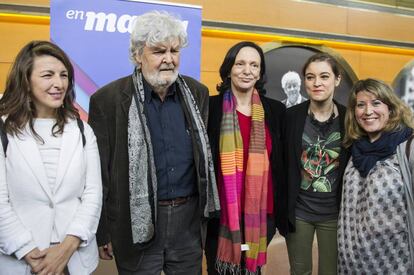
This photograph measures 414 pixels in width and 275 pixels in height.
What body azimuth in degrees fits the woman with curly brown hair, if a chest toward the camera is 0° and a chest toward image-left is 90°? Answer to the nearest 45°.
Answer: approximately 45°

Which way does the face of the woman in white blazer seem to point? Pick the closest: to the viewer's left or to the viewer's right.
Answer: to the viewer's right

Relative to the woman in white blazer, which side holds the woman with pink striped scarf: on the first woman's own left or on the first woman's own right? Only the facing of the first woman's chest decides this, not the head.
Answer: on the first woman's own left

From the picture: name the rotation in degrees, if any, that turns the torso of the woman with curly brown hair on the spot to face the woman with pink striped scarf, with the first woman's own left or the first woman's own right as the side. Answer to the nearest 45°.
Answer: approximately 45° to the first woman's own right

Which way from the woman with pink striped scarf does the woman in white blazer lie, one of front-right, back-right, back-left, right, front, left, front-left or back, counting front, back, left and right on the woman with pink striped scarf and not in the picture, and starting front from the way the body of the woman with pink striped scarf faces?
front-right

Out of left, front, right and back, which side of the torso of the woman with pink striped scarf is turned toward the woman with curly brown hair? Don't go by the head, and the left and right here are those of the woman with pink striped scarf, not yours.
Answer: left

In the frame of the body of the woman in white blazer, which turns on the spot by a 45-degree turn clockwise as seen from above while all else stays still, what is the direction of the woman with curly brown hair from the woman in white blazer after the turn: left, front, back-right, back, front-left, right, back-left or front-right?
back-left

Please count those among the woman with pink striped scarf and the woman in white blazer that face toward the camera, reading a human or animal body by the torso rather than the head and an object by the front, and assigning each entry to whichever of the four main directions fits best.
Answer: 2

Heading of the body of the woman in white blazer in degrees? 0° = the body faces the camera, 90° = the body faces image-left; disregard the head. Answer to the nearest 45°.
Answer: approximately 0°
